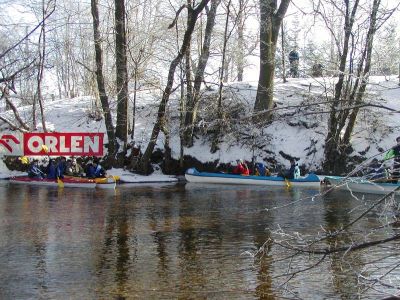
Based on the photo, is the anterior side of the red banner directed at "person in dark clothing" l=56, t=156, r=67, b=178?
yes

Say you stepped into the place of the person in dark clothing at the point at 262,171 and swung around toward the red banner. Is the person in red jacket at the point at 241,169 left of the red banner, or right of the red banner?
left

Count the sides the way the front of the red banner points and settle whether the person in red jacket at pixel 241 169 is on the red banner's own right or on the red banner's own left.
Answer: on the red banner's own left

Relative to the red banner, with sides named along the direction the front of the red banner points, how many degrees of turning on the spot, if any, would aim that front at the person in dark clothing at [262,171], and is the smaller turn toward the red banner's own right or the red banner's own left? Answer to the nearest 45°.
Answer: approximately 45° to the red banner's own left

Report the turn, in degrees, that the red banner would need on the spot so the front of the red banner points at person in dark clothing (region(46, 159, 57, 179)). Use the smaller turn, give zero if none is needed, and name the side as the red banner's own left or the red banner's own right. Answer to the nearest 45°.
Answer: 0° — it already faces them

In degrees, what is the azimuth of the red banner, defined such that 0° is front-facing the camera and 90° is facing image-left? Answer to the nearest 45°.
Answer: approximately 0°

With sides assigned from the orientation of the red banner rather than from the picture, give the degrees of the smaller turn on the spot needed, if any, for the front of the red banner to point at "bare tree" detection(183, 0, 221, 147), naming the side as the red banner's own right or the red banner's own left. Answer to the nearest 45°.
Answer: approximately 45° to the red banner's own left
